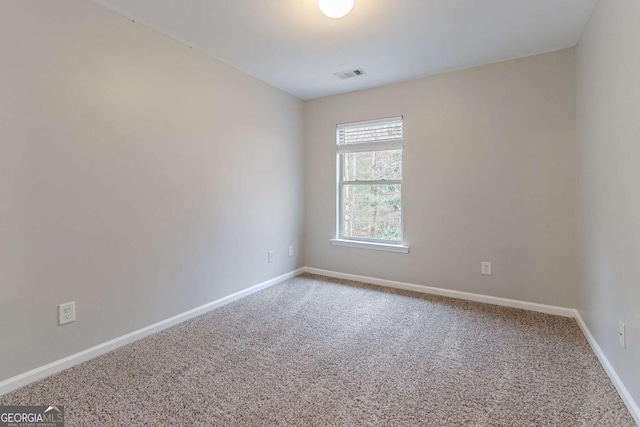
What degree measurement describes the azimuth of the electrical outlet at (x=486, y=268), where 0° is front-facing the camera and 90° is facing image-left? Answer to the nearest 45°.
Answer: approximately 0°

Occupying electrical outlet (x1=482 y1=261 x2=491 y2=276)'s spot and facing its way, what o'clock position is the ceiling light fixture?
The ceiling light fixture is roughly at 1 o'clock from the electrical outlet.

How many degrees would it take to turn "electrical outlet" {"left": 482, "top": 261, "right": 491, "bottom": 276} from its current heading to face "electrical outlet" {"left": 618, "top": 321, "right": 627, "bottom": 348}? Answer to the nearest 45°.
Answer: approximately 45° to its left

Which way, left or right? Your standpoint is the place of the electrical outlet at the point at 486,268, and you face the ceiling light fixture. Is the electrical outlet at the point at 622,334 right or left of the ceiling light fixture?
left
